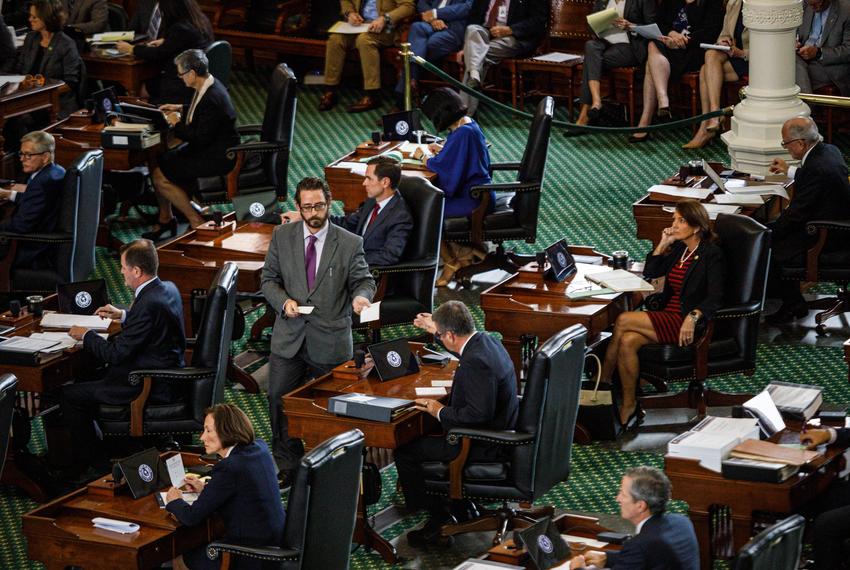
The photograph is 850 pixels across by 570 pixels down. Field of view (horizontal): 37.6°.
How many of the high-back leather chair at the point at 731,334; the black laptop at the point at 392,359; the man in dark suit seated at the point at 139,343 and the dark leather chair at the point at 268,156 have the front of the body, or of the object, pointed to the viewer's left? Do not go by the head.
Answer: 3

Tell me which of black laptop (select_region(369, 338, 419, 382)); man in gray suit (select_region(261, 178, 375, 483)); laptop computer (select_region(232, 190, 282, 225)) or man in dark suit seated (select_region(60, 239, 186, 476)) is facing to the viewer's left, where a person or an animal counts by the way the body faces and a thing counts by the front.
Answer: the man in dark suit seated

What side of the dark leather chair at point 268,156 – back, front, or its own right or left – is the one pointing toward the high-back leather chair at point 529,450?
left

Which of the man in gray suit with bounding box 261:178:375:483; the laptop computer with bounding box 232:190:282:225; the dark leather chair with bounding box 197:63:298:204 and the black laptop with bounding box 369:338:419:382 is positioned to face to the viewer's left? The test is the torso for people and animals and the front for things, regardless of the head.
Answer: the dark leather chair

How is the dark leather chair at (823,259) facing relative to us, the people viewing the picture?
facing to the left of the viewer

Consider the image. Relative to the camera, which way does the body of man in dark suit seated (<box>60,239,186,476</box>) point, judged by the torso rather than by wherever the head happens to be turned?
to the viewer's left

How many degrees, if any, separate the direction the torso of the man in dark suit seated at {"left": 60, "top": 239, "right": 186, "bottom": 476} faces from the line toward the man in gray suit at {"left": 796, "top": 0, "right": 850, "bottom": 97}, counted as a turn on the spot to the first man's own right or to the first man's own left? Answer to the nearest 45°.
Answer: approximately 135° to the first man's own right

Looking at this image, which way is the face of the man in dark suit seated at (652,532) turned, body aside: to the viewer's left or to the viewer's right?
to the viewer's left

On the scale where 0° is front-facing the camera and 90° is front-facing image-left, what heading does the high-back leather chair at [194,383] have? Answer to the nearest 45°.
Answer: approximately 90°

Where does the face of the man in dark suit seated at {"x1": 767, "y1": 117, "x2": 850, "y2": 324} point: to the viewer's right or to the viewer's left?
to the viewer's left
